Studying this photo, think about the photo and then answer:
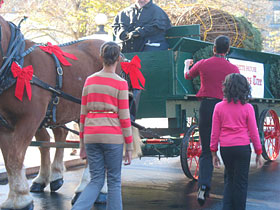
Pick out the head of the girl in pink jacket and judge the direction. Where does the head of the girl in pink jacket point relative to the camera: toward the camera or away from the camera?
away from the camera

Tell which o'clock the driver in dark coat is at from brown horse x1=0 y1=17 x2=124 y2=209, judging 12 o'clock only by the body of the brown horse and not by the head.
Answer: The driver in dark coat is roughly at 6 o'clock from the brown horse.

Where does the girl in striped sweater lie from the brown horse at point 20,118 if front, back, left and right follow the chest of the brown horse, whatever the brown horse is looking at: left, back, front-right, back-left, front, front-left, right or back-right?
left

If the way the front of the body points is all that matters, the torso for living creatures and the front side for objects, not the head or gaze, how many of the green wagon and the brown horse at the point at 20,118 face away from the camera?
0

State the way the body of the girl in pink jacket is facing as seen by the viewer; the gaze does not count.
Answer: away from the camera

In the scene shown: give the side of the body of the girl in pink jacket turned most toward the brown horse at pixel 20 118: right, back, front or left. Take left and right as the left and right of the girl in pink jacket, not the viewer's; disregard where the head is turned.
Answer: left

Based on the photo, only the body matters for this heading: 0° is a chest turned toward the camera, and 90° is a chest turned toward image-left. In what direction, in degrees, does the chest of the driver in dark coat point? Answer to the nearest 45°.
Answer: approximately 45°

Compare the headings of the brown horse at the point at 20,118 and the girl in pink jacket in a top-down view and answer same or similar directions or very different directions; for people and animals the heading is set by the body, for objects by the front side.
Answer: very different directions

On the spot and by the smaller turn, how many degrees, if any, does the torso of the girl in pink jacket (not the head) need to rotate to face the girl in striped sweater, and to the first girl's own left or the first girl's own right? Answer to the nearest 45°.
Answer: approximately 135° to the first girl's own left

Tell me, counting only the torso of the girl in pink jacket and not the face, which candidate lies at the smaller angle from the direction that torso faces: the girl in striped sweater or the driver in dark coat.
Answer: the driver in dark coat

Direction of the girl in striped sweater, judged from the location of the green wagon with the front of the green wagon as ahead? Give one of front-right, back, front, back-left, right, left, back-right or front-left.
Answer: front-left

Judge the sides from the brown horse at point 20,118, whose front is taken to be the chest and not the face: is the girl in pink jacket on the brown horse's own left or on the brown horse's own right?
on the brown horse's own left
